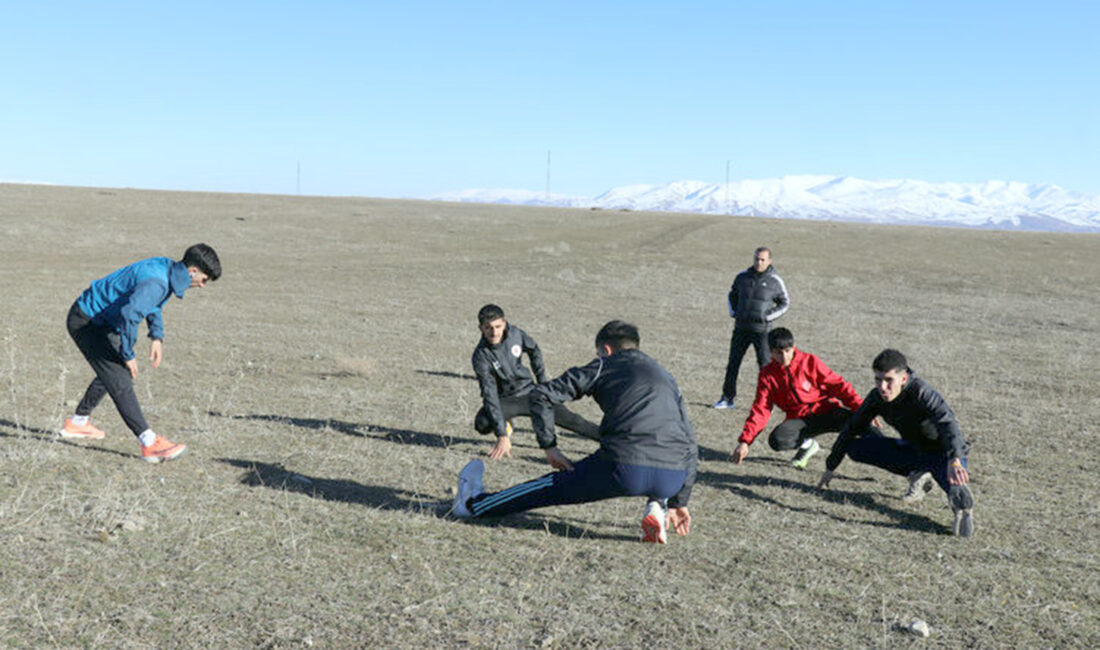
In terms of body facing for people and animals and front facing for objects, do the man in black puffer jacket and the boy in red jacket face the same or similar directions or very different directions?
same or similar directions

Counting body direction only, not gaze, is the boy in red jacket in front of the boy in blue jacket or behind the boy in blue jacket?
in front

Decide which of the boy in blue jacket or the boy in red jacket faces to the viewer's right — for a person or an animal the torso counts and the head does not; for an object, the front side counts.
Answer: the boy in blue jacket

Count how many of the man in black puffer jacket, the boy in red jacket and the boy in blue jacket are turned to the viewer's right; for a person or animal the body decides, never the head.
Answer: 1

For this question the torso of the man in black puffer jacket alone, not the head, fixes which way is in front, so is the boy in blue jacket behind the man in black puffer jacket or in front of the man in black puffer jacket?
in front

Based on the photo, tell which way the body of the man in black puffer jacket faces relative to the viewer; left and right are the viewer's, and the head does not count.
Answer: facing the viewer and to the left of the viewer

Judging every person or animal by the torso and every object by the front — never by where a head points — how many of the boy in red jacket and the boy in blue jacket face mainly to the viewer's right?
1

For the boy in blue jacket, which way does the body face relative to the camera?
to the viewer's right

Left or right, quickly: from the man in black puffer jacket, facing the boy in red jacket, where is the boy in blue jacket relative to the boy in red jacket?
right

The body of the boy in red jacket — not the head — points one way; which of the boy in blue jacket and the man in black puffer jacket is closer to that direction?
the boy in blue jacket

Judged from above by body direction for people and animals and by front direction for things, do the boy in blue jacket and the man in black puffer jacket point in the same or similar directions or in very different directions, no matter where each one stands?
very different directions

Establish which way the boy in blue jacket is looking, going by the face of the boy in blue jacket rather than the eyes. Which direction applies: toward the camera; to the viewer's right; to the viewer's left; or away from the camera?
to the viewer's right

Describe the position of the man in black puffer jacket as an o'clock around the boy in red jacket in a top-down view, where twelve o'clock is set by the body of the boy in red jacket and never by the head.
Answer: The man in black puffer jacket is roughly at 4 o'clock from the boy in red jacket.

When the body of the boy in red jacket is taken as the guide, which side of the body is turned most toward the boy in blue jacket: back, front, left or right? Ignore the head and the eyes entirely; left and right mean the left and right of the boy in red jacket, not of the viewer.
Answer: right
